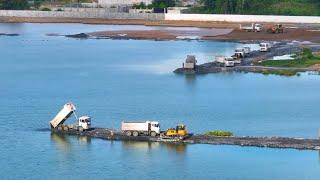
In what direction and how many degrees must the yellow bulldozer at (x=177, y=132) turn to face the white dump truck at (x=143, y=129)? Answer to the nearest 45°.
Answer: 0° — it already faces it

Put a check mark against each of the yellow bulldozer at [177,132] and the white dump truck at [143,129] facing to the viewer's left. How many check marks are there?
1

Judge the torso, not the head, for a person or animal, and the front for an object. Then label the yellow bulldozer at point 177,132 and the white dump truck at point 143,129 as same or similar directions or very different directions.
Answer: very different directions

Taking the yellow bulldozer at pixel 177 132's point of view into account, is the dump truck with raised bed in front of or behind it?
in front

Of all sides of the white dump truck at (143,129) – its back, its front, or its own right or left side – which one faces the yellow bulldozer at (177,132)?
front

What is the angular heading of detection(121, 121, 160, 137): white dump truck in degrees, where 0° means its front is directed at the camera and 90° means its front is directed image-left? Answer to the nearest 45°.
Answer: approximately 270°

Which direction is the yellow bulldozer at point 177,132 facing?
to the viewer's left

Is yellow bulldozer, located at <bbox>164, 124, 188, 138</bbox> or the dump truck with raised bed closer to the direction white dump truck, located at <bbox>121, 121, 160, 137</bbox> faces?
the yellow bulldozer

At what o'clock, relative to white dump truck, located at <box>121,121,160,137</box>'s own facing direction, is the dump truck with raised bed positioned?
The dump truck with raised bed is roughly at 7 o'clock from the white dump truck.
